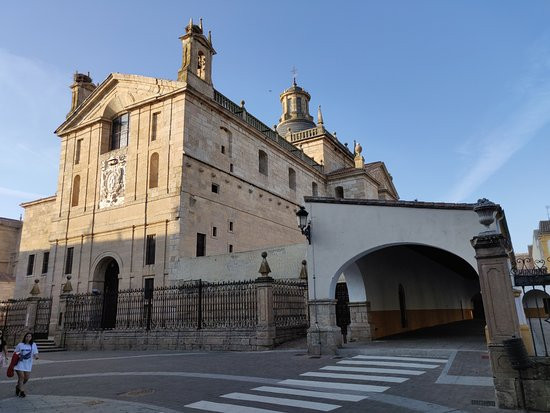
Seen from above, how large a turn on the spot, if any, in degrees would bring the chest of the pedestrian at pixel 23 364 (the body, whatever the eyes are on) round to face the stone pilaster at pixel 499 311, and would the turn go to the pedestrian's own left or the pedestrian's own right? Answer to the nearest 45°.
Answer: approximately 45° to the pedestrian's own left

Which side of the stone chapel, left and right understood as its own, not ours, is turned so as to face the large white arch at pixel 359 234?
left

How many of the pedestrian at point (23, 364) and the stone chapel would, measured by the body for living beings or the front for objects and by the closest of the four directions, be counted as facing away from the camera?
0

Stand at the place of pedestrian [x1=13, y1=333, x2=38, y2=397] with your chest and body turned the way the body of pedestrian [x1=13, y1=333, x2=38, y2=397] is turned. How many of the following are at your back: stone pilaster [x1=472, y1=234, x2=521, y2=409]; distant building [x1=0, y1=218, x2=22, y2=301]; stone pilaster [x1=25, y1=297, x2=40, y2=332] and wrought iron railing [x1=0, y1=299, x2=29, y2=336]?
3

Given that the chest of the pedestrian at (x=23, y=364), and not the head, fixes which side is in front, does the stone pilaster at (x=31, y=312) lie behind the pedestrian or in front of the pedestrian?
behind

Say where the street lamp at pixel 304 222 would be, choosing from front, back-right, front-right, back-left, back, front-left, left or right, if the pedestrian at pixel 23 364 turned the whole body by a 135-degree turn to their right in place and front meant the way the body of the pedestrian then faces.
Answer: back-right

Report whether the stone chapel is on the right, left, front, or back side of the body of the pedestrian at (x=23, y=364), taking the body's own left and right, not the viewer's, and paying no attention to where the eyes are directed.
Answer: back

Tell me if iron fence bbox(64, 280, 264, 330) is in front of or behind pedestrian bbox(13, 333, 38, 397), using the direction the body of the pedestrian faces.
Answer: behind

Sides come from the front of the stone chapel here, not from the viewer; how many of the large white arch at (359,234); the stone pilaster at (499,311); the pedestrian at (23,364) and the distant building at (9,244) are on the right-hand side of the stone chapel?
1

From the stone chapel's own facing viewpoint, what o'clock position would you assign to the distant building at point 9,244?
The distant building is roughly at 3 o'clock from the stone chapel.

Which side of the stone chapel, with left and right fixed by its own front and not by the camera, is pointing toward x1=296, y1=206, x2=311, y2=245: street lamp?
left

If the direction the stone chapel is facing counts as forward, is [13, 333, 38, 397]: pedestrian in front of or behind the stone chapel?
in front

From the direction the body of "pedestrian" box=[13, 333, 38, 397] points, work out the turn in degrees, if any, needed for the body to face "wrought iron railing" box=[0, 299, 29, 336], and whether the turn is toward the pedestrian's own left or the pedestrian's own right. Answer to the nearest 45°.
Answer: approximately 180°

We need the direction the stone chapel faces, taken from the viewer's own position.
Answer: facing the viewer and to the left of the viewer

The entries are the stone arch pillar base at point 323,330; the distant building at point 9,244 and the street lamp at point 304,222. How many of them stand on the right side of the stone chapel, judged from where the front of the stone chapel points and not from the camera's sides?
1

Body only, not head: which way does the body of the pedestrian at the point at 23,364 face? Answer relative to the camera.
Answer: toward the camera

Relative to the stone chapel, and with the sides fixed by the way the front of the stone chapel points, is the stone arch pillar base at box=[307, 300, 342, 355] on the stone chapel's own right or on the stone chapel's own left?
on the stone chapel's own left

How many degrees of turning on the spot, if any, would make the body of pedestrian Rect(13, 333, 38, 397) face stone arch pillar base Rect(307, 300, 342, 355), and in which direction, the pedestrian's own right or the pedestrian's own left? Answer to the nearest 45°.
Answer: approximately 90° to the pedestrian's own left
